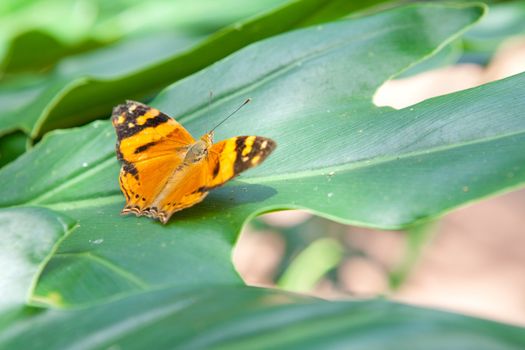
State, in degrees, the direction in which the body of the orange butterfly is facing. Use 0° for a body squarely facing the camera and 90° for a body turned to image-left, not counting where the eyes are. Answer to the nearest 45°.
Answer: approximately 225°
